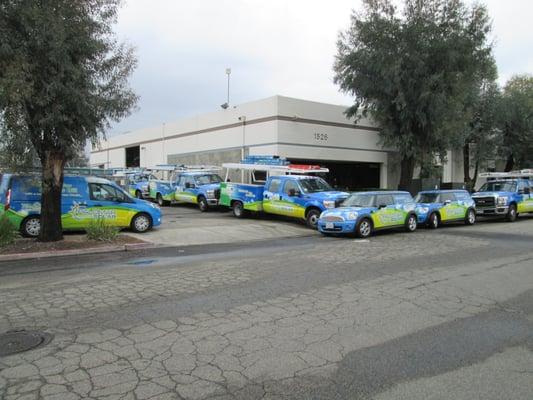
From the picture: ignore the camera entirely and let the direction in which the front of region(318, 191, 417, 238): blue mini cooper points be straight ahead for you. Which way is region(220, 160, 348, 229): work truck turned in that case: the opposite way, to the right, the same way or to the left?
to the left

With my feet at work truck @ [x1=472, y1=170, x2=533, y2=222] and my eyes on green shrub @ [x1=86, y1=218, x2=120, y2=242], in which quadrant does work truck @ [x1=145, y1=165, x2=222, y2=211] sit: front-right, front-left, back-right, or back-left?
front-right

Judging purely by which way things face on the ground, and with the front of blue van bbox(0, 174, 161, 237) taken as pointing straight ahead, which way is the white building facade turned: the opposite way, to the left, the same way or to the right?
to the right

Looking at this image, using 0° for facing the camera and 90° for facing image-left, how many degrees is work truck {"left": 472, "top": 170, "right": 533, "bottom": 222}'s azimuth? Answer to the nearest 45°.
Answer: approximately 45°

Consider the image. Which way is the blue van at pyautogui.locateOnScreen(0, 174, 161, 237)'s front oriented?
to the viewer's right

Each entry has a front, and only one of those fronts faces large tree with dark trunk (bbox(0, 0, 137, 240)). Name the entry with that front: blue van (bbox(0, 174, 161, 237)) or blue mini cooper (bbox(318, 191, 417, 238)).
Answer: the blue mini cooper

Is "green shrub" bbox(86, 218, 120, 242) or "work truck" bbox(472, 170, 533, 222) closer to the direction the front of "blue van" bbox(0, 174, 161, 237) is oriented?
the work truck

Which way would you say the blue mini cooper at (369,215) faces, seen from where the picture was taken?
facing the viewer and to the left of the viewer

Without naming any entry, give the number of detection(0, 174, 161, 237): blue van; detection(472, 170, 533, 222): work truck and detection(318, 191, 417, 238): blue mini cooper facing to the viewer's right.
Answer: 1

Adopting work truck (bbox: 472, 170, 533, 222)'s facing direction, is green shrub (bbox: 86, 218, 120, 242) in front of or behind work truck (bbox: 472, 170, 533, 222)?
in front

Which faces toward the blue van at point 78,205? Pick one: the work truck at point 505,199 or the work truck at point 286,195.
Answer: the work truck at point 505,199

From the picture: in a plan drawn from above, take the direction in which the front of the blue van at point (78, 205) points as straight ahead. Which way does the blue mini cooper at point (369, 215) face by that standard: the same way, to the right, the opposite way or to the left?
the opposite way

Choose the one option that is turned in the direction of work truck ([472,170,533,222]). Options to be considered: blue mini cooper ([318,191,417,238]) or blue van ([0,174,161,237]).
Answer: the blue van

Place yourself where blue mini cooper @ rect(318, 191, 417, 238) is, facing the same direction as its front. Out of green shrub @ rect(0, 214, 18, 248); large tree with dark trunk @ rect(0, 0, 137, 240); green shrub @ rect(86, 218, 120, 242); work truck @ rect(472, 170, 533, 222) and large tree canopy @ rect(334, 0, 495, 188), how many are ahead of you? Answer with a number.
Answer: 3

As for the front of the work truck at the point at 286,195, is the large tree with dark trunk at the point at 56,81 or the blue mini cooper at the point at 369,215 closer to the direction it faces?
the blue mini cooper
